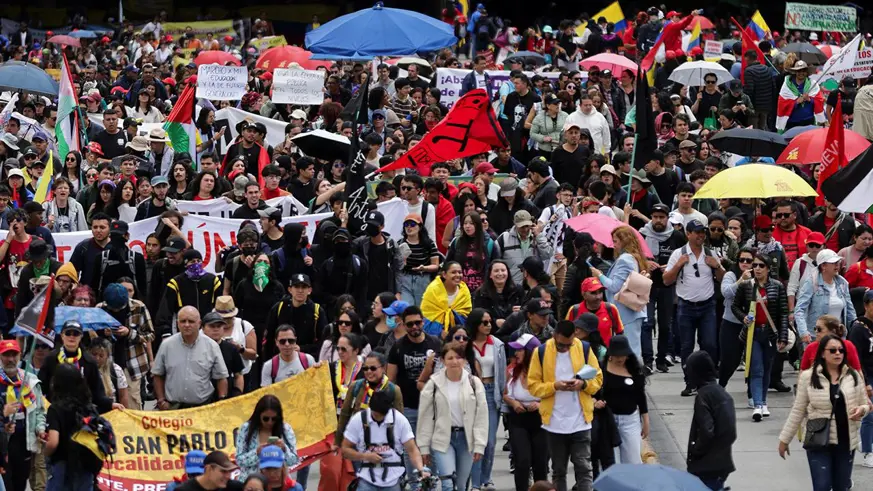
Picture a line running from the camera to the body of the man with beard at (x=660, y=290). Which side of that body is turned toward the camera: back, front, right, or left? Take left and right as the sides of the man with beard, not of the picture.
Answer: front

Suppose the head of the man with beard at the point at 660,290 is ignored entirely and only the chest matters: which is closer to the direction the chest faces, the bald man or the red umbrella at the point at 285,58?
the bald man

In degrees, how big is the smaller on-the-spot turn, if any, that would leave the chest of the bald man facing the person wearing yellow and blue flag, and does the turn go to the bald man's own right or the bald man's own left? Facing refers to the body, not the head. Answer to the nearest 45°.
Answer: approximately 90° to the bald man's own left

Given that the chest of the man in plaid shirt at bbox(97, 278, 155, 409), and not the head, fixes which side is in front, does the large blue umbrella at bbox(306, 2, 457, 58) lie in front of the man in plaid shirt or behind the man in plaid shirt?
behind

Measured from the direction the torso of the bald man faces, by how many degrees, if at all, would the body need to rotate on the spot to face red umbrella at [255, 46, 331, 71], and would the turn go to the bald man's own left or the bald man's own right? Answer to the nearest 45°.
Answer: approximately 180°

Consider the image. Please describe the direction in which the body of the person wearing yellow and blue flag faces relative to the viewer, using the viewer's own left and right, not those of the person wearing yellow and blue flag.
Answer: facing the viewer and to the right of the viewer

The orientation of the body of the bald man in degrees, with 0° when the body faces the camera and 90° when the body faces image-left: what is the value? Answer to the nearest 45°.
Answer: approximately 0°

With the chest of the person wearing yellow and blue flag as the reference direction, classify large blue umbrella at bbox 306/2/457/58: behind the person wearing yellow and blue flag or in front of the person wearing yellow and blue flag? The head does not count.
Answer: behind

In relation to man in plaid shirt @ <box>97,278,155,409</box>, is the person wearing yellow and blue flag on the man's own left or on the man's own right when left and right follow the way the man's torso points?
on the man's own left

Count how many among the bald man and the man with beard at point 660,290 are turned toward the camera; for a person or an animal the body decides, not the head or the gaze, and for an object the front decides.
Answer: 2

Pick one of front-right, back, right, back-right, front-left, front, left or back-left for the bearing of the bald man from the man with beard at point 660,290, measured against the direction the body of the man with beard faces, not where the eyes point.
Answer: front-right

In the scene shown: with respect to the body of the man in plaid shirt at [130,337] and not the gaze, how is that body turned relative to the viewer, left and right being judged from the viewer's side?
facing the viewer and to the left of the viewer

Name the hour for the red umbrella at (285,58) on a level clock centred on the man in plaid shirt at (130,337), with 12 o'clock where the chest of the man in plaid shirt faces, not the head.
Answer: The red umbrella is roughly at 5 o'clock from the man in plaid shirt.

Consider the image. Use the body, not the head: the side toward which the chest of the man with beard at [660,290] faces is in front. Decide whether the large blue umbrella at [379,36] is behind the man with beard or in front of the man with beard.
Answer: behind
